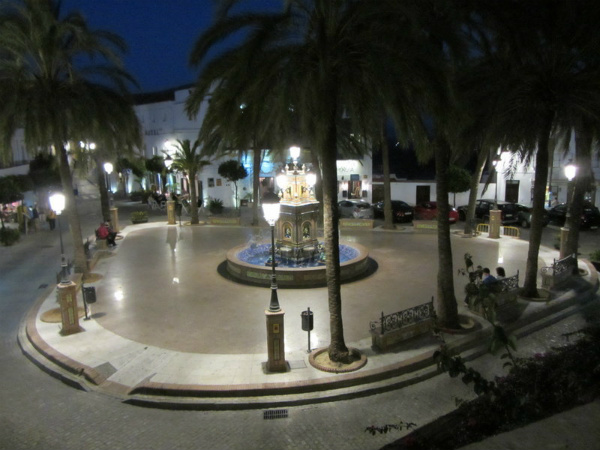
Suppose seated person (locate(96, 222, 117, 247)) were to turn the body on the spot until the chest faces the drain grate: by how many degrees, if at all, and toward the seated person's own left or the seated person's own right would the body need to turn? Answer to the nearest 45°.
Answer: approximately 90° to the seated person's own right

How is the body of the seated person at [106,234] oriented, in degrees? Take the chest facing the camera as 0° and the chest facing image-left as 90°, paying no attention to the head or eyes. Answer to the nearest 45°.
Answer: approximately 270°

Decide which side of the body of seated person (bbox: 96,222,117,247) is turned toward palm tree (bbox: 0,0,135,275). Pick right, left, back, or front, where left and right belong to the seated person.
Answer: right

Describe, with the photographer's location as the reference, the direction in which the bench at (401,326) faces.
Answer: facing away from the viewer and to the left of the viewer

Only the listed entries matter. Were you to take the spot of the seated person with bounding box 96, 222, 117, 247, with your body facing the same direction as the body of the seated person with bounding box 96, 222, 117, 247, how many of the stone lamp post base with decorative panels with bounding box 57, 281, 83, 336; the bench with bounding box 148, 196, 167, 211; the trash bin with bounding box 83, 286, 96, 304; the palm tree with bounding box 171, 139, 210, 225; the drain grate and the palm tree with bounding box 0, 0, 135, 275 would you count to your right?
4

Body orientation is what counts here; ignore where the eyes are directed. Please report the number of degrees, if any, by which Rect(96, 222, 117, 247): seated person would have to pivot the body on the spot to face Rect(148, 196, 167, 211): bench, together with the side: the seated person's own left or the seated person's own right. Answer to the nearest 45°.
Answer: approximately 90° to the seated person's own left

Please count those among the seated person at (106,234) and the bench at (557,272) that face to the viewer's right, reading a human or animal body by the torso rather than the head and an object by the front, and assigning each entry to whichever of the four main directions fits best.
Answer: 1

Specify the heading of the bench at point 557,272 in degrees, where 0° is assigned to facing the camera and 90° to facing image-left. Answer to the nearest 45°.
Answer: approximately 135°
